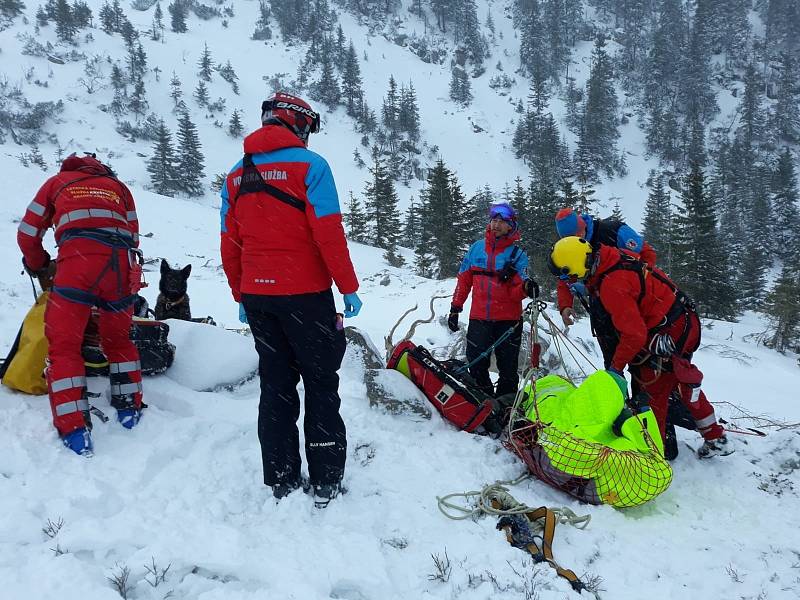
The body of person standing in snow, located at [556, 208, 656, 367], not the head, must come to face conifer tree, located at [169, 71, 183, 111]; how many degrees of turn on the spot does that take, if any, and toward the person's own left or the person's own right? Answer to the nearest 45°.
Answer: approximately 45° to the person's own right

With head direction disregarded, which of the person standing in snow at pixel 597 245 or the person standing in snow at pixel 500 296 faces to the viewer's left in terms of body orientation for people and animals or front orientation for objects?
the person standing in snow at pixel 597 245

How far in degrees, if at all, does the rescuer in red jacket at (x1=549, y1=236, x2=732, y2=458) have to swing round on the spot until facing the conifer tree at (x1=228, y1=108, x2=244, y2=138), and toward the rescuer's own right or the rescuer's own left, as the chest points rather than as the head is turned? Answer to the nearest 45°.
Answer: approximately 45° to the rescuer's own right

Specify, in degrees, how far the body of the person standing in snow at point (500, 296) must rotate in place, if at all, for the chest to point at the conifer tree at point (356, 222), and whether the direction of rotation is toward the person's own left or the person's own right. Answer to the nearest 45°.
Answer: approximately 180°

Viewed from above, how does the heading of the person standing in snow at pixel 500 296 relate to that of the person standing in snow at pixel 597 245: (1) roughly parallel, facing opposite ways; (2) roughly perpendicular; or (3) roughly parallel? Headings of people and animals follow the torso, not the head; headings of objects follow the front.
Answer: roughly perpendicular

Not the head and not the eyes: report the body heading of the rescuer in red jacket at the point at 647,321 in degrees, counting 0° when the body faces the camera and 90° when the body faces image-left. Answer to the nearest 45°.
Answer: approximately 90°

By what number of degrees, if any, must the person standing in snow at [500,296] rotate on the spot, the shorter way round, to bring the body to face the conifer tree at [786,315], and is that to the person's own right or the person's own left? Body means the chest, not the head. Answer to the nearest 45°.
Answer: approximately 135° to the person's own left

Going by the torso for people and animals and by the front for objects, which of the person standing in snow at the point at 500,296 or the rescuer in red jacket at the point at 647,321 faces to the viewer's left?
the rescuer in red jacket

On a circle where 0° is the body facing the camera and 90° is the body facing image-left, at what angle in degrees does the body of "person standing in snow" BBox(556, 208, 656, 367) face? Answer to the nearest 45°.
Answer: approximately 90°

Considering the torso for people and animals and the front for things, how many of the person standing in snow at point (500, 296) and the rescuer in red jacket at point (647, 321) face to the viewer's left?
1
